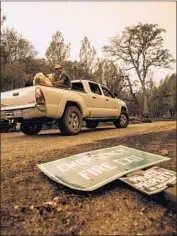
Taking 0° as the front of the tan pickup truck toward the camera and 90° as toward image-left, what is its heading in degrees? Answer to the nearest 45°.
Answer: approximately 225°

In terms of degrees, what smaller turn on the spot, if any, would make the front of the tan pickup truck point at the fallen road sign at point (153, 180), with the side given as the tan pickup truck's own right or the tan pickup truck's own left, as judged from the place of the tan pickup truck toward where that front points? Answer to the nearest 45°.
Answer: approximately 135° to the tan pickup truck's own right

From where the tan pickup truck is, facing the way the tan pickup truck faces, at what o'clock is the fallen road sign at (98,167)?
The fallen road sign is roughly at 4 o'clock from the tan pickup truck.
